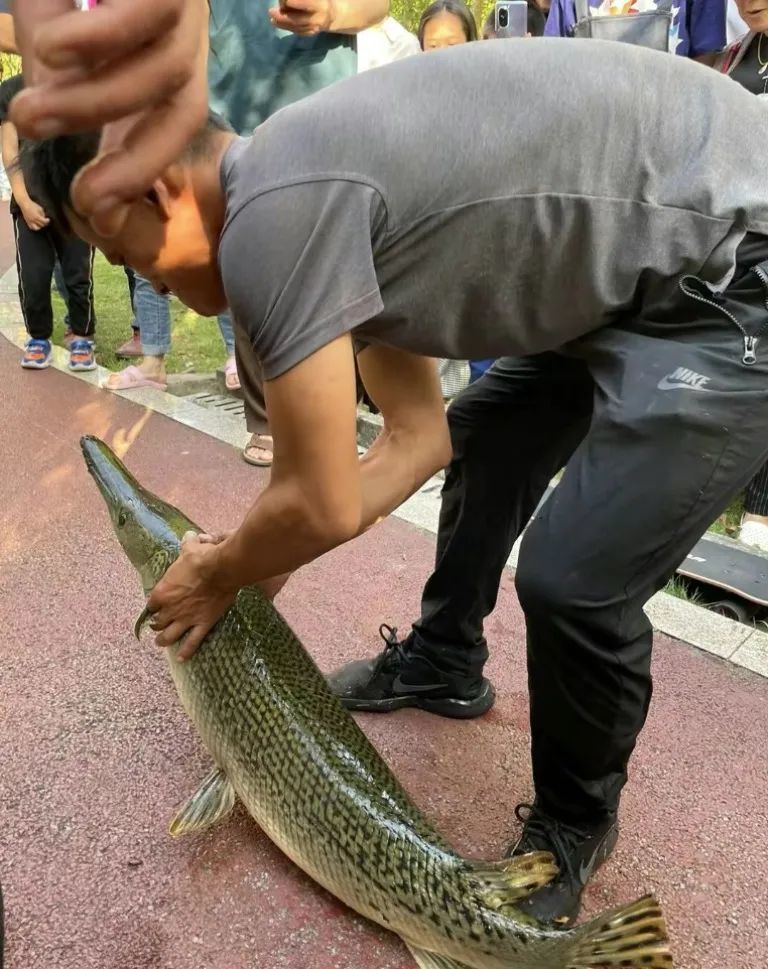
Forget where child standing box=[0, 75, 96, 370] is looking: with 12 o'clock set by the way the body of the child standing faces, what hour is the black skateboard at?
The black skateboard is roughly at 11 o'clock from the child standing.

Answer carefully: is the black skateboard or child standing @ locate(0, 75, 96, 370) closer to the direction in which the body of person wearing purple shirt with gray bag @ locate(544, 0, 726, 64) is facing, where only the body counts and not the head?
the black skateboard

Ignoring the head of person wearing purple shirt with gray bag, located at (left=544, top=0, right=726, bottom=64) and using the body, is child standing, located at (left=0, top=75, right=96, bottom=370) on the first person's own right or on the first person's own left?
on the first person's own right

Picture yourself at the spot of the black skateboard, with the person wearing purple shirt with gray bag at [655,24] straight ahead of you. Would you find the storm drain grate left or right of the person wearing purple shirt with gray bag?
left

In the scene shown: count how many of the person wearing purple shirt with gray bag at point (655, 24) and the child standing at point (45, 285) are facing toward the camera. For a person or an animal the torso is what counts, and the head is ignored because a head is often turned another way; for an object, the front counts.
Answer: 2

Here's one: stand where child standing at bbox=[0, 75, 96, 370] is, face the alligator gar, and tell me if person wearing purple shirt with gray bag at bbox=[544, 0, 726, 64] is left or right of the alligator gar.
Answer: left

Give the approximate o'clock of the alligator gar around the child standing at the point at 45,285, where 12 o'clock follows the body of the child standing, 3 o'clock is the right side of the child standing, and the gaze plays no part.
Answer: The alligator gar is roughly at 12 o'clock from the child standing.

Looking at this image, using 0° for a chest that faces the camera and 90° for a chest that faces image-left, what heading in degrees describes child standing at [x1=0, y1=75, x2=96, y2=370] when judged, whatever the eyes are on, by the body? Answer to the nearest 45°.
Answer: approximately 0°

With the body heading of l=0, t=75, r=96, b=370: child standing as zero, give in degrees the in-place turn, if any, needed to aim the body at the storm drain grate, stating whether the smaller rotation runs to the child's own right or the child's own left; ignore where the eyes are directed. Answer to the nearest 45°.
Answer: approximately 45° to the child's own left

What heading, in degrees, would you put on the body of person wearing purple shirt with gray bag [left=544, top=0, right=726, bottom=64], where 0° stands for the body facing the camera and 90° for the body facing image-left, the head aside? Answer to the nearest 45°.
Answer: approximately 0°
